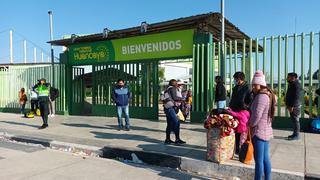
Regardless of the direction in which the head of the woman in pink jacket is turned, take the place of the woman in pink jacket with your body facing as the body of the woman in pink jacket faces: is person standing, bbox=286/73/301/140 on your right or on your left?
on your right

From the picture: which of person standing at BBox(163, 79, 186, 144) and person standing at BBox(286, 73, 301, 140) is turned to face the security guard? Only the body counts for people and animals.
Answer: person standing at BBox(286, 73, 301, 140)

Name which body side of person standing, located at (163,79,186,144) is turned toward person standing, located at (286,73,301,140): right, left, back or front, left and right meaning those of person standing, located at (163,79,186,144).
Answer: front

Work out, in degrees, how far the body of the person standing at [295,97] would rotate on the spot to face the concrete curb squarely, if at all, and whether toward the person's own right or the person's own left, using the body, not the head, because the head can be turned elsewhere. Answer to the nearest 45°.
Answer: approximately 45° to the person's own left

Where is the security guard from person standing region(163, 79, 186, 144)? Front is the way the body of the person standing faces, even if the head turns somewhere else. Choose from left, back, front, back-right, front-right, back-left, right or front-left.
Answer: back-left

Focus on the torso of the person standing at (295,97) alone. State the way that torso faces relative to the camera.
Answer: to the viewer's left

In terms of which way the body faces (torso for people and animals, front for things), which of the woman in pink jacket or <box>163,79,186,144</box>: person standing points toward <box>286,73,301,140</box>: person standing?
<box>163,79,186,144</box>: person standing

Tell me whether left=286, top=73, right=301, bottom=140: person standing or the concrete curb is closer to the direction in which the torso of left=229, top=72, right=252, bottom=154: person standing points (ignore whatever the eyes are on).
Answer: the concrete curb

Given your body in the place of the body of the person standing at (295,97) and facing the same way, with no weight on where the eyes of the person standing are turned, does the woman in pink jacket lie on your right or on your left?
on your left
